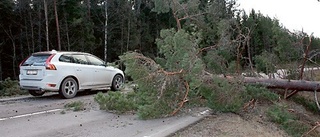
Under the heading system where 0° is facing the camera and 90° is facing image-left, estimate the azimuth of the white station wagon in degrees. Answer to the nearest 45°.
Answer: approximately 225°

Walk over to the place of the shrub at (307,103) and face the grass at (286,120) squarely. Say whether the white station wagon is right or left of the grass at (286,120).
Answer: right

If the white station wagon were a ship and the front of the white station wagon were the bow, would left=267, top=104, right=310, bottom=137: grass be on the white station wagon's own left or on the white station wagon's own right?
on the white station wagon's own right

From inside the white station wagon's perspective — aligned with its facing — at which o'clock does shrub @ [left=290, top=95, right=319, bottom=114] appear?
The shrub is roughly at 2 o'clock from the white station wagon.
